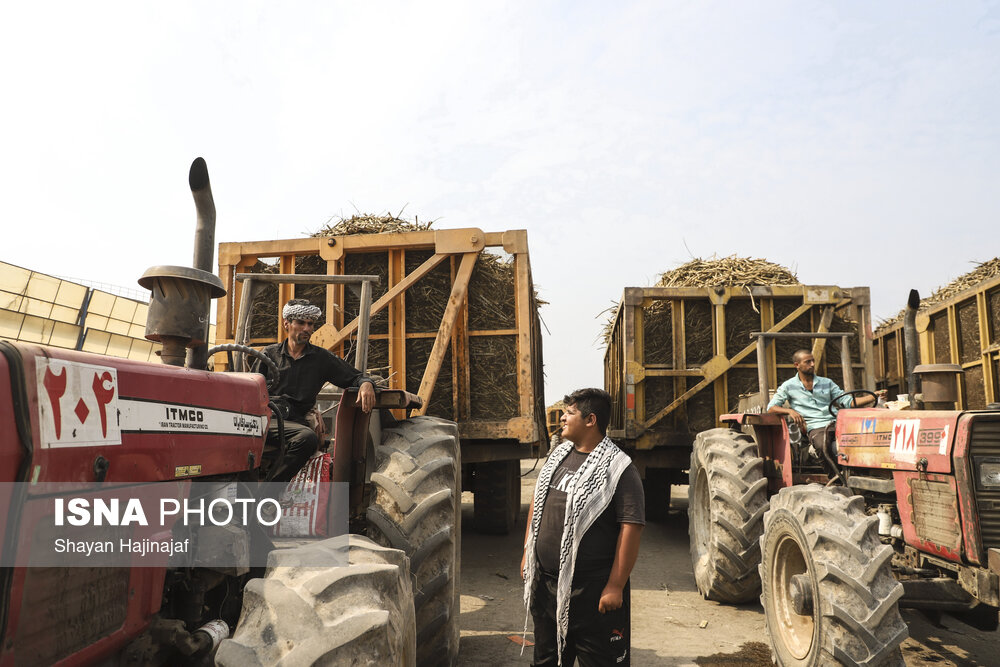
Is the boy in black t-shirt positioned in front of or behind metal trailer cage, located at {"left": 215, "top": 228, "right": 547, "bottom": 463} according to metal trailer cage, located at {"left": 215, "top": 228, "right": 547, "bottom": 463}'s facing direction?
in front

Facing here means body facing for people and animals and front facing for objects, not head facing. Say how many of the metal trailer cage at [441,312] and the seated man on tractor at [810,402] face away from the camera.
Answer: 0

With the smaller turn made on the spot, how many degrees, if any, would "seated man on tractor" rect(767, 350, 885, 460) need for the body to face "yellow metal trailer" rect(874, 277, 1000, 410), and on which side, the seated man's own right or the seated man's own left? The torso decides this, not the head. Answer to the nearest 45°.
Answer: approximately 90° to the seated man's own left

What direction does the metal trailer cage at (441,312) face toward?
toward the camera

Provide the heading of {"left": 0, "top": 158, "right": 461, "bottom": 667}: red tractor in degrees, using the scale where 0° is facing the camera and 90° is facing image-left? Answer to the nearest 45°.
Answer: approximately 45°

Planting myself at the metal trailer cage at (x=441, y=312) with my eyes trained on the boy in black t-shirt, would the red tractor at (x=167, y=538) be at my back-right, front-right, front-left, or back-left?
front-right

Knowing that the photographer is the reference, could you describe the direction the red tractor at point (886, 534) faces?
facing the viewer and to the right of the viewer

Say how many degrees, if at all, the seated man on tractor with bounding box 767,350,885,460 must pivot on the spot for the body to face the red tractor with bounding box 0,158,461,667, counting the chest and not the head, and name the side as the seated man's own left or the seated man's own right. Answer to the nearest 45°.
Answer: approximately 45° to the seated man's own right

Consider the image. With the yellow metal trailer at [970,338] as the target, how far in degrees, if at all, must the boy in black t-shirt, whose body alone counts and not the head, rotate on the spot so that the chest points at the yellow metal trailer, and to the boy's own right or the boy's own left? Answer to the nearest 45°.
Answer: approximately 180°

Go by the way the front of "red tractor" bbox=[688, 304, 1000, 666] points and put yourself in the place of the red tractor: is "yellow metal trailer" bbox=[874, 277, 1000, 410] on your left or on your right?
on your left

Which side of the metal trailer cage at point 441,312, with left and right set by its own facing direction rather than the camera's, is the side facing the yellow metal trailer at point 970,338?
left

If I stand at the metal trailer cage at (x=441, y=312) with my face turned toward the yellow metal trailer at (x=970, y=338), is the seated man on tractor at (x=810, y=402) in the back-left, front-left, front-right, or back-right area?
front-right

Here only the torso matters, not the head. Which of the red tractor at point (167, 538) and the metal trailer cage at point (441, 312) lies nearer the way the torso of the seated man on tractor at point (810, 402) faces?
the red tractor

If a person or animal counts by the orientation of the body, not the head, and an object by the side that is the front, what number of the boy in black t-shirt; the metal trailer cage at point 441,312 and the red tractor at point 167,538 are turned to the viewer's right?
0
